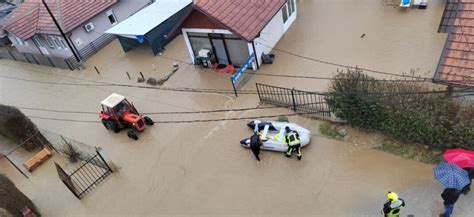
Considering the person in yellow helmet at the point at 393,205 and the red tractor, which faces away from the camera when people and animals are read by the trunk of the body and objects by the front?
the person in yellow helmet

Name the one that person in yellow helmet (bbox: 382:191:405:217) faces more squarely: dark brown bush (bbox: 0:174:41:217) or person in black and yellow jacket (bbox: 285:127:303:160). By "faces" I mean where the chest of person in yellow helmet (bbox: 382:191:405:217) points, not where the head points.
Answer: the person in black and yellow jacket

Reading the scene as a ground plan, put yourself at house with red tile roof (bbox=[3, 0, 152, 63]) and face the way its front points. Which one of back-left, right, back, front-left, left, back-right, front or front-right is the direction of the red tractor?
front-left

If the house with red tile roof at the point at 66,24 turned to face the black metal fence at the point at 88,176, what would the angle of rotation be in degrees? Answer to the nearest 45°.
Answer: approximately 45° to its left

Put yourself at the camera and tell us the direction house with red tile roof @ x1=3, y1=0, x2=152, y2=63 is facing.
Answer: facing the viewer and to the left of the viewer

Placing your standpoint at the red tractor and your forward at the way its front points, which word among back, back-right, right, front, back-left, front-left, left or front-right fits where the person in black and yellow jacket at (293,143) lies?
front

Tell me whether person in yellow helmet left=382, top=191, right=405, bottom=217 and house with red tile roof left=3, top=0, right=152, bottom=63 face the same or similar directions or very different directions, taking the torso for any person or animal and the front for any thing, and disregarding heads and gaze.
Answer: very different directions

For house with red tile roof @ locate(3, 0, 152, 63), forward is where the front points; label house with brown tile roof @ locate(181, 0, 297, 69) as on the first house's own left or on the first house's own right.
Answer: on the first house's own left

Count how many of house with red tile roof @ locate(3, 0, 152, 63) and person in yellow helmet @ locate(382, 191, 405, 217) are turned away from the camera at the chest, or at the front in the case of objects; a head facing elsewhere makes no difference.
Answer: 1

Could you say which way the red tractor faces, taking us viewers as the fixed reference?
facing the viewer and to the right of the viewer

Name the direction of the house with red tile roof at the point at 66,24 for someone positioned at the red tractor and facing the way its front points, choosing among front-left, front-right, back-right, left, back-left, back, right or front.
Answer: back-left

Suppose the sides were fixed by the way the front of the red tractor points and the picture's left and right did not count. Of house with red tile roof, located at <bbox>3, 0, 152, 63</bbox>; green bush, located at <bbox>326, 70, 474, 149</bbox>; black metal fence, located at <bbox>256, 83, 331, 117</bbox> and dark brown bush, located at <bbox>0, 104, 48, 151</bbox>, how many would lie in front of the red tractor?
2

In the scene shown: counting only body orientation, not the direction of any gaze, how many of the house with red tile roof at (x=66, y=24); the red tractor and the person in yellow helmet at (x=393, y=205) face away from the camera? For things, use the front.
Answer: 1

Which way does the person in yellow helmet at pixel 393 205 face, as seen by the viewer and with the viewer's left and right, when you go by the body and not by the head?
facing away from the viewer
